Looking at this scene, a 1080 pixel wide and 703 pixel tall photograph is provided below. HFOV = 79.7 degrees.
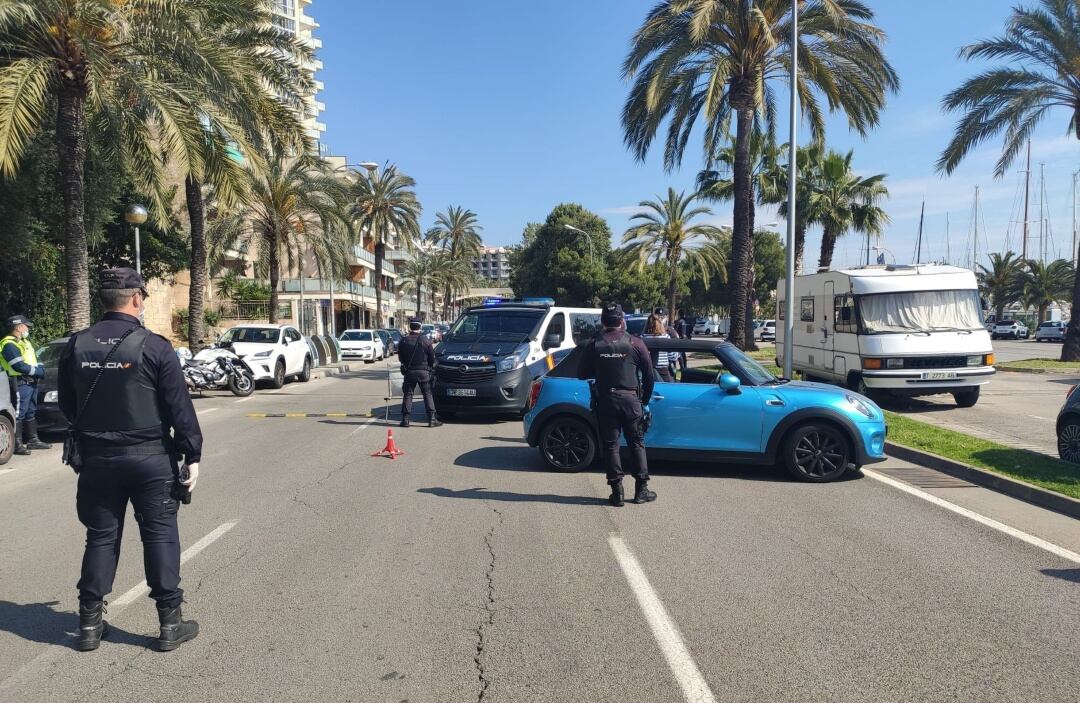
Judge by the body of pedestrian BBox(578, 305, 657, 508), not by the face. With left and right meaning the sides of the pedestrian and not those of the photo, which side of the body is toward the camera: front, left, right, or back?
back

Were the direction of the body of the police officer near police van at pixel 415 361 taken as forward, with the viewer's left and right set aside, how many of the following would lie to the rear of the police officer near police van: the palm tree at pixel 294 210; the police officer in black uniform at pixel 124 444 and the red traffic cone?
2

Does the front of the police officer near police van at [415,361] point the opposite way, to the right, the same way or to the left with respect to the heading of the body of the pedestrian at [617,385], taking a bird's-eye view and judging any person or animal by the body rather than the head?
the same way

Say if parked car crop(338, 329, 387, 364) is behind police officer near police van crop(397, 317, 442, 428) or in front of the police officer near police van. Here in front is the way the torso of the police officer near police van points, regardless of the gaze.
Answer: in front

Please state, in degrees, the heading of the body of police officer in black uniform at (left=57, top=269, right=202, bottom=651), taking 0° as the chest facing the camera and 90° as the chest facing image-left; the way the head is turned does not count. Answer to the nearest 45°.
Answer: approximately 225°

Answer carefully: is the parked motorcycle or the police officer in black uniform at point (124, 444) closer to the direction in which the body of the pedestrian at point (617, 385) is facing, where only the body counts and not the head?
the parked motorcycle

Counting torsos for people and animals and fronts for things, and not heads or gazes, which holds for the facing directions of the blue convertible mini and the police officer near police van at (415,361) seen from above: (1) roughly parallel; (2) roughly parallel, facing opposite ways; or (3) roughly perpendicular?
roughly perpendicular

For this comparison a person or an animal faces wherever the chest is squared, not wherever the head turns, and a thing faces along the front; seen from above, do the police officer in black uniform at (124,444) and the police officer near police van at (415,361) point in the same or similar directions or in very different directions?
same or similar directions

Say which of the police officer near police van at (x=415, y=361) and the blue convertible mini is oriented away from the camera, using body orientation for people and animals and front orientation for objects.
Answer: the police officer near police van

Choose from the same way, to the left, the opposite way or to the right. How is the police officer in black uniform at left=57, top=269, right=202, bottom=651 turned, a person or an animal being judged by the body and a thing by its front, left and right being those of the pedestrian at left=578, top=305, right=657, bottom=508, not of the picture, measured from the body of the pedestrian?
the same way

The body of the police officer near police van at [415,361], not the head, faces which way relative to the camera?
away from the camera

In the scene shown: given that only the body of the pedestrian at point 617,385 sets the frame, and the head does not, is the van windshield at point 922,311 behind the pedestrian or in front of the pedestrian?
in front

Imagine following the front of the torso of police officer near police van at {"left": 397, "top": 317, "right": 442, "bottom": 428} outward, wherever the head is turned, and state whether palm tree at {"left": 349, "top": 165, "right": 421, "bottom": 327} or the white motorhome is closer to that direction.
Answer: the palm tree

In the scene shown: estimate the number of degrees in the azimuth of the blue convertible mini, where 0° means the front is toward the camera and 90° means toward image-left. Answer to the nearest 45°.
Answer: approximately 270°

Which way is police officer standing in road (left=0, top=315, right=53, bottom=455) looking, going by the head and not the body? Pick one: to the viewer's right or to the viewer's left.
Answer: to the viewer's right

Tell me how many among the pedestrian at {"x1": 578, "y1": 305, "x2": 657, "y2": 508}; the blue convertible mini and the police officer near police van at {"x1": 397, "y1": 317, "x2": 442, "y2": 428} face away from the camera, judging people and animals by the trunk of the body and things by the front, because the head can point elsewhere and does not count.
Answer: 2
